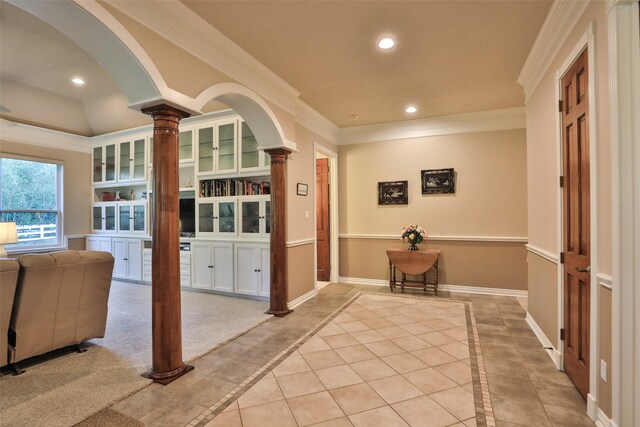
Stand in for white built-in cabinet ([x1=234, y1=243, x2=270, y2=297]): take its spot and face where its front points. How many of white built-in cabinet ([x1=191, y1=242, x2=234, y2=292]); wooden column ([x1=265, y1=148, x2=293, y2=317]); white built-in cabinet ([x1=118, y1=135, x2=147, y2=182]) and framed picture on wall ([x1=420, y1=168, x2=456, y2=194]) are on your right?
2

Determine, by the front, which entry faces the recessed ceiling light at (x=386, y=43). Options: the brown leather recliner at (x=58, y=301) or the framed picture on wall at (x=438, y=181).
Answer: the framed picture on wall

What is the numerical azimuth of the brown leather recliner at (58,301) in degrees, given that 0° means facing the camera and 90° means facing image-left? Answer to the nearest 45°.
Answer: approximately 135°

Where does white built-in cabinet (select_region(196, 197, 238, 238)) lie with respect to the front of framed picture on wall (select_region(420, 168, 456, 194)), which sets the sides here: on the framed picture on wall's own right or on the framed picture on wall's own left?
on the framed picture on wall's own right

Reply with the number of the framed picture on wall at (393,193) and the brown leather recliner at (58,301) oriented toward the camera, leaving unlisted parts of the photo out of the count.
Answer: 1

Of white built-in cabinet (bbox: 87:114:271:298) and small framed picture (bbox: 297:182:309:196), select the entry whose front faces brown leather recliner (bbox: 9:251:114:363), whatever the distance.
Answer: the white built-in cabinet

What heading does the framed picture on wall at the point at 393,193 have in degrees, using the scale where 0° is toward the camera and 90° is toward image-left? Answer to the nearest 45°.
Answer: approximately 0°

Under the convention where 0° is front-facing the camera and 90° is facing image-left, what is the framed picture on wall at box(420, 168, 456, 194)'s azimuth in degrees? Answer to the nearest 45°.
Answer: approximately 0°

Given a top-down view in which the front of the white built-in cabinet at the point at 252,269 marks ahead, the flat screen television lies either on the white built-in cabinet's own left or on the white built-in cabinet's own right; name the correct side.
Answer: on the white built-in cabinet's own right

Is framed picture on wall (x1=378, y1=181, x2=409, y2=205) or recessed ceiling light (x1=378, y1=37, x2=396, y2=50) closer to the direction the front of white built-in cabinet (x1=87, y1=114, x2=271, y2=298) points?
the recessed ceiling light

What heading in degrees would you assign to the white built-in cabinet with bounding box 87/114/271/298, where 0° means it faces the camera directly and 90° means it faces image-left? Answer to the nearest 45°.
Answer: approximately 45°

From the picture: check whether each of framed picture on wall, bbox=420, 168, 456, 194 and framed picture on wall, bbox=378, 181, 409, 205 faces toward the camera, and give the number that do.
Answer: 2

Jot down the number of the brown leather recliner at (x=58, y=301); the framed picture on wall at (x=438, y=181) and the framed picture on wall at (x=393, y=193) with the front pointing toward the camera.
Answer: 2

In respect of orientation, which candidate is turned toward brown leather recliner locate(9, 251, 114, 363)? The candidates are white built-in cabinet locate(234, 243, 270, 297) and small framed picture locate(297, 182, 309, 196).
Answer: the white built-in cabinet

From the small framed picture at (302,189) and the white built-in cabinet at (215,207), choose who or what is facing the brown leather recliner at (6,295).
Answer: the white built-in cabinet

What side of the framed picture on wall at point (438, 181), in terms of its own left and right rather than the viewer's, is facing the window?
right
